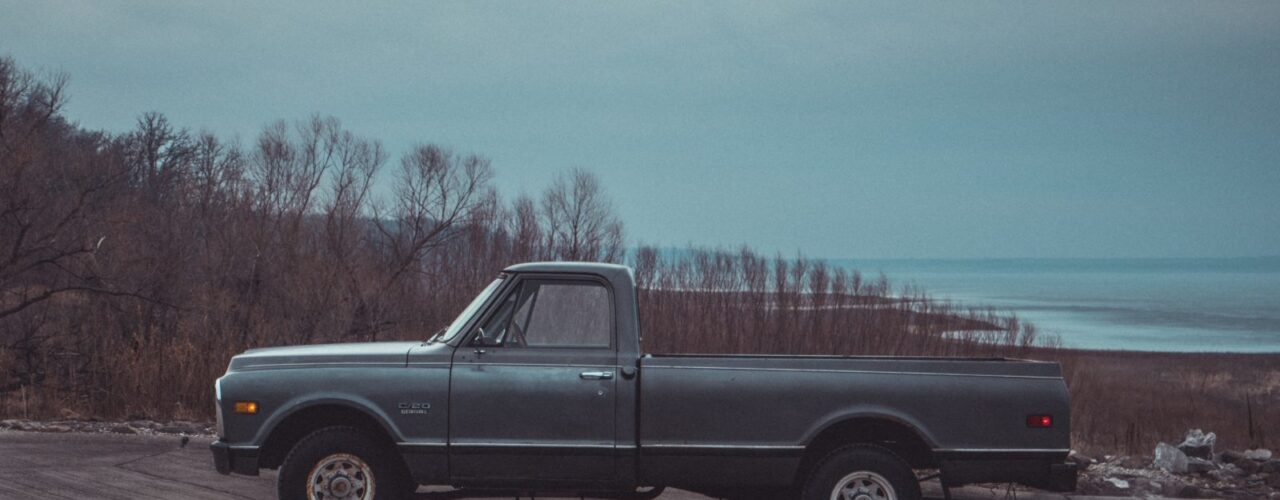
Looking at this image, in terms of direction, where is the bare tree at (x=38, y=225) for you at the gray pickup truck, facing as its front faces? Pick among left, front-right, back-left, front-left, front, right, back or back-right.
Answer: front-right

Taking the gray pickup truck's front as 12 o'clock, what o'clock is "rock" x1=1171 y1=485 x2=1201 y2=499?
The rock is roughly at 5 o'clock from the gray pickup truck.

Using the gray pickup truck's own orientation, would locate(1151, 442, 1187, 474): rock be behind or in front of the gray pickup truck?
behind

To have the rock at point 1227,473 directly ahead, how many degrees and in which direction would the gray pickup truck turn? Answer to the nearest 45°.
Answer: approximately 135° to its right

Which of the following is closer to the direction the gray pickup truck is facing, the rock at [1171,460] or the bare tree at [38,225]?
the bare tree

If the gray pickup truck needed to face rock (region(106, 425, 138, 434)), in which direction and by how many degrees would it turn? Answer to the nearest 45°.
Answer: approximately 45° to its right

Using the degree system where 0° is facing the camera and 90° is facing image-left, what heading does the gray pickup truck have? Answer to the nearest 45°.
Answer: approximately 90°

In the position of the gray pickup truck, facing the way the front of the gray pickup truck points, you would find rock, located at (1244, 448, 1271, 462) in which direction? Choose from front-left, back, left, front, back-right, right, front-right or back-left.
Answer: back-right

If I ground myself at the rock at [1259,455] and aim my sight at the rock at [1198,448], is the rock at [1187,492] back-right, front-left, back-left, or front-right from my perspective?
front-left
